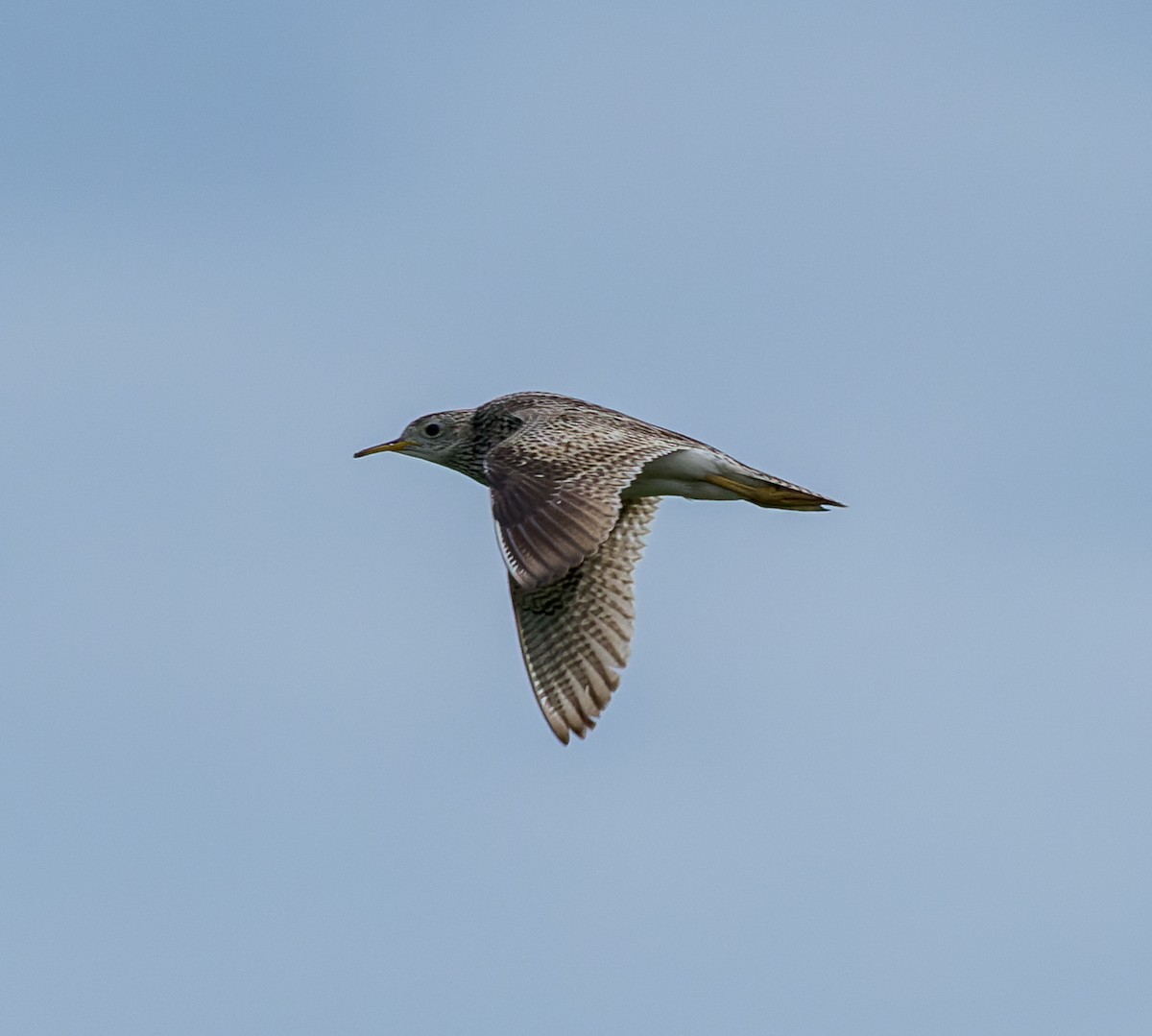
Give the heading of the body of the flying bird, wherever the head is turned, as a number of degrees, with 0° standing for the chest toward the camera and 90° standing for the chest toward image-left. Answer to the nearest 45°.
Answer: approximately 90°
